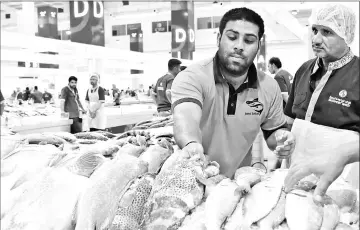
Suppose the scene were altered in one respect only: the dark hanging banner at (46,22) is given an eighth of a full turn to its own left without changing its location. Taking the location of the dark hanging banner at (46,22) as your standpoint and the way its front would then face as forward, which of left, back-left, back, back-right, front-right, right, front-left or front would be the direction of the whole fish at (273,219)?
front-right

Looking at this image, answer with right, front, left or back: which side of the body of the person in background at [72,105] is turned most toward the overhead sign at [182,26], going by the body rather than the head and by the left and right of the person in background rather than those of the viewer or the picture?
left

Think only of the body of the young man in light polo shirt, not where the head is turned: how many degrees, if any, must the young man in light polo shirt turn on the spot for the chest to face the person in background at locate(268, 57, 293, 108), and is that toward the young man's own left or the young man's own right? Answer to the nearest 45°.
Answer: approximately 180°

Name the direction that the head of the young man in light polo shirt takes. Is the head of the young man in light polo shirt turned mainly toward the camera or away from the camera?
toward the camera

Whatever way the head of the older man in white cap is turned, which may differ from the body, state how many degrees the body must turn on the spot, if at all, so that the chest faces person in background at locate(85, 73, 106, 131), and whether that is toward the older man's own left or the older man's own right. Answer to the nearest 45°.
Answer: approximately 90° to the older man's own right

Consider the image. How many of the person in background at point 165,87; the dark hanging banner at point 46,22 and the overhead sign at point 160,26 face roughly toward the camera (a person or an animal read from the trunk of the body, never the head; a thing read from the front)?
2

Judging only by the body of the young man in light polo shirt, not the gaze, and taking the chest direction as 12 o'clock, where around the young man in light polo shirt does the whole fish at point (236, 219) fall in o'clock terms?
The whole fish is roughly at 12 o'clock from the young man in light polo shirt.

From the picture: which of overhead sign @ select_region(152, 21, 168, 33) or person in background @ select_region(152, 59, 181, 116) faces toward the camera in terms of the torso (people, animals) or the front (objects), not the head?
the overhead sign

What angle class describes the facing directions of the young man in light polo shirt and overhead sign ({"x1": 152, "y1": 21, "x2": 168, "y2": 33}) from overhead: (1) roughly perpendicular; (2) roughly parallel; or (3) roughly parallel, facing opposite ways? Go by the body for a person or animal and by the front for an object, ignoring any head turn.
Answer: roughly parallel

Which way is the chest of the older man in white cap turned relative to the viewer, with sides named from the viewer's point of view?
facing the viewer and to the left of the viewer

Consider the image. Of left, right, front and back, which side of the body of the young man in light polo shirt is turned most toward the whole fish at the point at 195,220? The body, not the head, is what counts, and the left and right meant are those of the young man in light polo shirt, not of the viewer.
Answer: front

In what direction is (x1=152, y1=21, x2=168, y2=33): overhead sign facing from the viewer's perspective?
toward the camera

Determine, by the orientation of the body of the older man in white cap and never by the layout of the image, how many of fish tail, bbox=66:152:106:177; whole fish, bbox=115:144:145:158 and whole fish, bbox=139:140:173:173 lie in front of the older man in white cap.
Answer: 3

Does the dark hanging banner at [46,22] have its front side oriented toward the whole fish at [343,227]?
yes

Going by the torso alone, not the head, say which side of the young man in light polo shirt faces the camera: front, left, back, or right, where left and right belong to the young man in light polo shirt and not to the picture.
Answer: front
